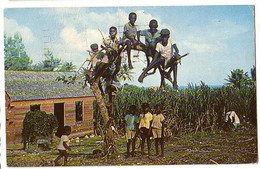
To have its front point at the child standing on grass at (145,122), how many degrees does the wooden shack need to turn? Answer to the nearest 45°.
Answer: approximately 45° to its left

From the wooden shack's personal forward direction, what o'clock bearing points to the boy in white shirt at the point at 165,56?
The boy in white shirt is roughly at 11 o'clock from the wooden shack.

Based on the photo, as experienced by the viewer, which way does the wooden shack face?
facing the viewer and to the right of the viewer

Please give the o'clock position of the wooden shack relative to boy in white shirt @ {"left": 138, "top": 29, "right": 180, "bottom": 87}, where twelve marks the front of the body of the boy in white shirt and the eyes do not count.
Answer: The wooden shack is roughly at 3 o'clock from the boy in white shirt.

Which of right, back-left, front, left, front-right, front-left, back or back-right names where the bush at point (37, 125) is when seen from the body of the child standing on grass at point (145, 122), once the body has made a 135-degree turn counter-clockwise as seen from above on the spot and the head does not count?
back-left

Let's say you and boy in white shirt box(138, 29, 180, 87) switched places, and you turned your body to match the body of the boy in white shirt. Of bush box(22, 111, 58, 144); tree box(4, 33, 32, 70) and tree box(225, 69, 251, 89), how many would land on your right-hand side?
2

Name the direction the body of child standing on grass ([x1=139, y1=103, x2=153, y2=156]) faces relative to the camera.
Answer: toward the camera

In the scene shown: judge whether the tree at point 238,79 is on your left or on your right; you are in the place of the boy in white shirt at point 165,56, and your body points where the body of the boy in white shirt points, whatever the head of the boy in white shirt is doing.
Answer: on your left

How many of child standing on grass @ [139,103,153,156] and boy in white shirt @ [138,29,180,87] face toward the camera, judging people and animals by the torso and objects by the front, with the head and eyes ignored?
2

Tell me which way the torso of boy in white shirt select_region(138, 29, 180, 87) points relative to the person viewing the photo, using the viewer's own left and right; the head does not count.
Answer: facing the viewer

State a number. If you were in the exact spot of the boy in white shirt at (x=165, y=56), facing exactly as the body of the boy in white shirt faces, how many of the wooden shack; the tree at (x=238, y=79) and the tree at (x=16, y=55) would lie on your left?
1

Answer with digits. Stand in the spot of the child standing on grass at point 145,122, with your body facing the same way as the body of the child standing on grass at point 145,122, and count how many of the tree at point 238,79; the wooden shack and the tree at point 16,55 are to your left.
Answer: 1
